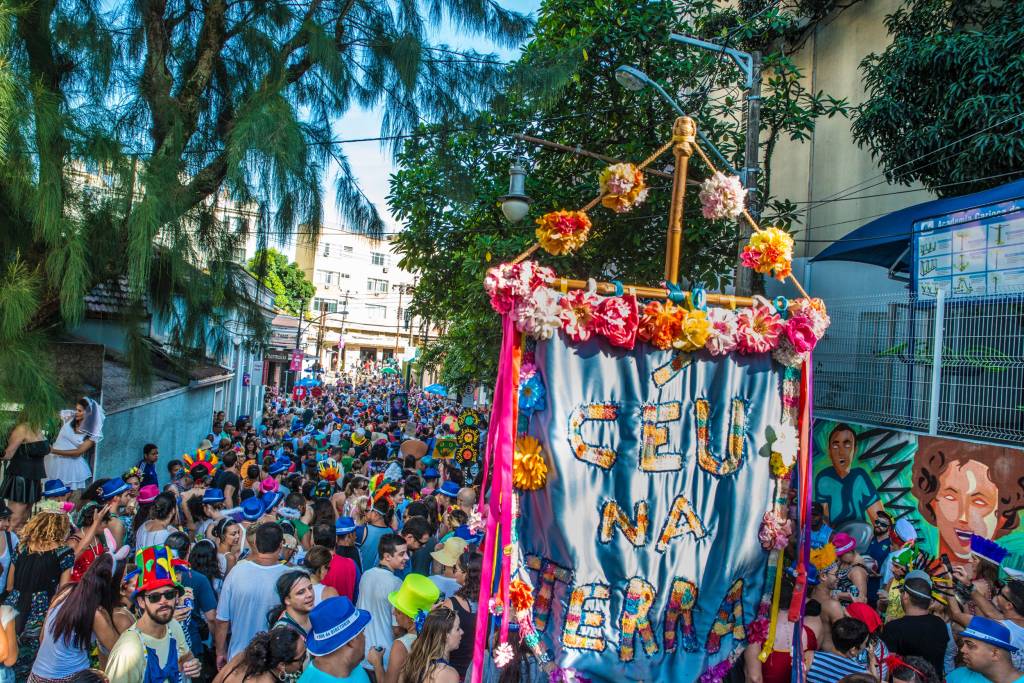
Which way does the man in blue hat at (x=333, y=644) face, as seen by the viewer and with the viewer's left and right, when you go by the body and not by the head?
facing away from the viewer and to the right of the viewer

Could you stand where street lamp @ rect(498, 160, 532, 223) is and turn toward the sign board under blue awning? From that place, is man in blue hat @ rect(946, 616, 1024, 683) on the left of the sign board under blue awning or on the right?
right

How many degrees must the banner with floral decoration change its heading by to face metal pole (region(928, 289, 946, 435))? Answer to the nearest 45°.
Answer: approximately 135° to its left

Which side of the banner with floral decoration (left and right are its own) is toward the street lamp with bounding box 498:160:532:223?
back

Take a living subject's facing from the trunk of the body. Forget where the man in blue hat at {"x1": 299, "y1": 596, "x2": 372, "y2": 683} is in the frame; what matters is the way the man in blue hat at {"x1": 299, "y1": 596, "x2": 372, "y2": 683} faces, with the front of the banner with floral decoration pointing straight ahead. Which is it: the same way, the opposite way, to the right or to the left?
the opposite way

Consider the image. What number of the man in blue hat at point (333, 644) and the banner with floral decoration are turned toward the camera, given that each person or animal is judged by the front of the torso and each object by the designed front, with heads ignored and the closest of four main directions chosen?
1

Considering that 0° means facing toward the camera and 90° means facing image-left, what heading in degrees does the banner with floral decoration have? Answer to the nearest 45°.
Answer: approximately 0°

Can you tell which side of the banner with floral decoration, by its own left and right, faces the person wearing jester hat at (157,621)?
right

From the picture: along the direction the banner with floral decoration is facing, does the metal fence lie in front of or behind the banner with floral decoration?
behind

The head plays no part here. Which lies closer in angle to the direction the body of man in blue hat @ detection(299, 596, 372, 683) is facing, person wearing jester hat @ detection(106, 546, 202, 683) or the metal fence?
the metal fence

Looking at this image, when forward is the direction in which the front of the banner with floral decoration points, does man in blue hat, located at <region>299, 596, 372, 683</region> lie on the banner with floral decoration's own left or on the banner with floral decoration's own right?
on the banner with floral decoration's own right

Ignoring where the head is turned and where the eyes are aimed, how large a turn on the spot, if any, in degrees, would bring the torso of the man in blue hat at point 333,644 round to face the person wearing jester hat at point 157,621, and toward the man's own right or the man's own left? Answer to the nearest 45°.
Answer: approximately 90° to the man's own left
